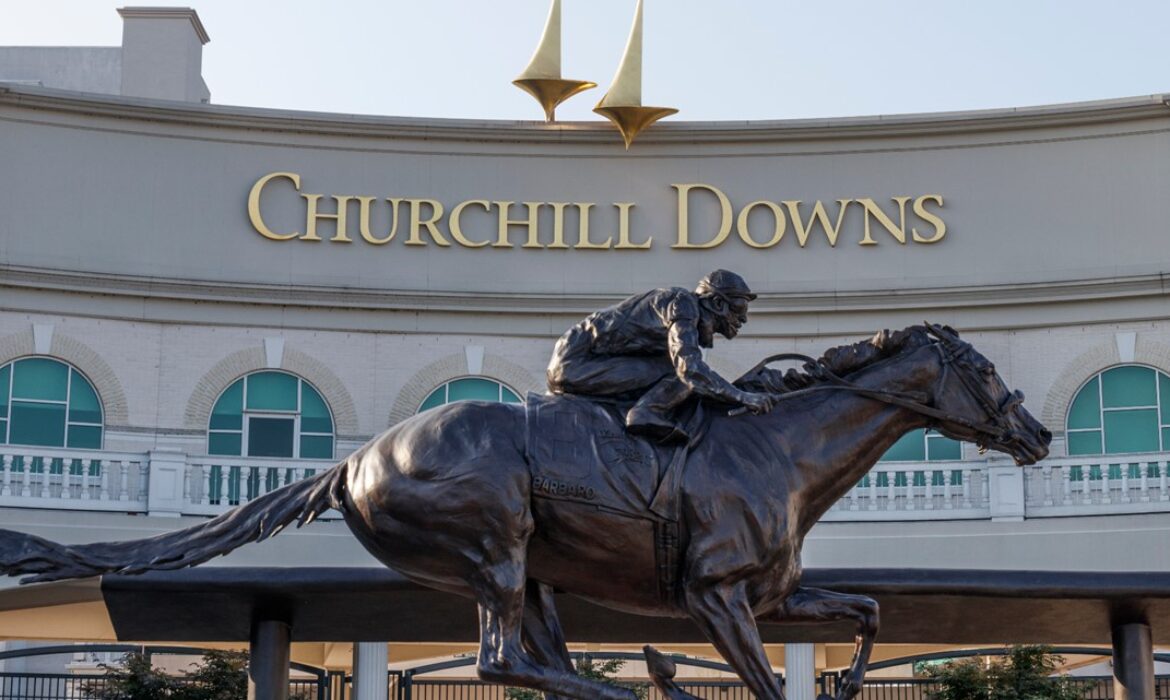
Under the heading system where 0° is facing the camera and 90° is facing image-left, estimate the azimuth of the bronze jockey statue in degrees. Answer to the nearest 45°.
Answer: approximately 270°

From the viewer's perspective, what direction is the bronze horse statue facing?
to the viewer's right

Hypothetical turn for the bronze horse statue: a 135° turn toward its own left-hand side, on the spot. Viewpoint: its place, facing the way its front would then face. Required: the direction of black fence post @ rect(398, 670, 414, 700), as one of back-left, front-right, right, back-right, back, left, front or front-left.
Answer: front-right

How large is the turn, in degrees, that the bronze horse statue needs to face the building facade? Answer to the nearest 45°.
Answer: approximately 90° to its left

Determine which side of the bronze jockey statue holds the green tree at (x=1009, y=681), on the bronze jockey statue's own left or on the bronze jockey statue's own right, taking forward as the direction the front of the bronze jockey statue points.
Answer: on the bronze jockey statue's own left

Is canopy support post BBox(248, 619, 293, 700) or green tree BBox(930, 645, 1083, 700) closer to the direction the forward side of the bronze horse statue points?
the green tree

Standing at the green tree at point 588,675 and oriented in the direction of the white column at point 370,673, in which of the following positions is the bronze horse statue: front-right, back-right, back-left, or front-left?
back-left

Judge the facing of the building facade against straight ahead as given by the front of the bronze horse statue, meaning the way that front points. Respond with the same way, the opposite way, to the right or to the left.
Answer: to the right

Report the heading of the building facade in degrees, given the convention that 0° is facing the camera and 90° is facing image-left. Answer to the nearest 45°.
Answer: approximately 0°

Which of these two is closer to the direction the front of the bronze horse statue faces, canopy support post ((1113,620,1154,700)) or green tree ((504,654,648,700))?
the canopy support post

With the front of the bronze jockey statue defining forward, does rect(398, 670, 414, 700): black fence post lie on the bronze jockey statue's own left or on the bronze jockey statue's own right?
on the bronze jockey statue's own left

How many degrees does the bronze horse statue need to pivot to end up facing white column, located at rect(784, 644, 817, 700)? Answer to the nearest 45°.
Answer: approximately 90° to its left
